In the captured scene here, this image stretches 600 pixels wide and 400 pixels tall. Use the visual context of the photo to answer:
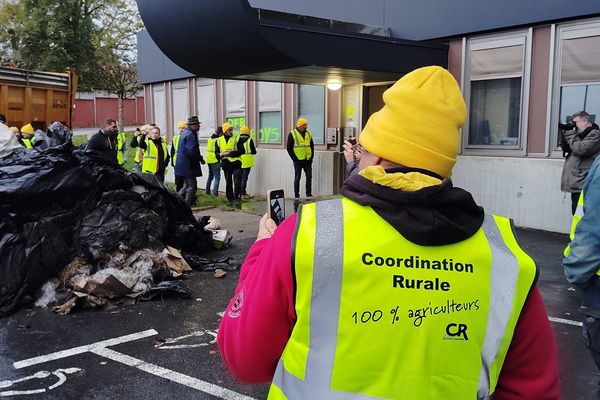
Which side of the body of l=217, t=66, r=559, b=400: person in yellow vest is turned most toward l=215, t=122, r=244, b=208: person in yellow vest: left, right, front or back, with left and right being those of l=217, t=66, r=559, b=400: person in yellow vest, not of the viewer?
front

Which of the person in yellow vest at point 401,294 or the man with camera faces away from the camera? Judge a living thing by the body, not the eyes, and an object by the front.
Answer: the person in yellow vest

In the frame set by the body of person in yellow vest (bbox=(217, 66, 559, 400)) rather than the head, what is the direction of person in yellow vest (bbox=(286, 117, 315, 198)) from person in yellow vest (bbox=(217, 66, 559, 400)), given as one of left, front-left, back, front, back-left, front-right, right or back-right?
front

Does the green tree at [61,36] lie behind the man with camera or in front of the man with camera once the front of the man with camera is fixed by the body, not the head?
in front

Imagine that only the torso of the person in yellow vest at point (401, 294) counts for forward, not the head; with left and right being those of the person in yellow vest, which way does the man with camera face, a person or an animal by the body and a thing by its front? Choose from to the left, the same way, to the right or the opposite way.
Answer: to the left

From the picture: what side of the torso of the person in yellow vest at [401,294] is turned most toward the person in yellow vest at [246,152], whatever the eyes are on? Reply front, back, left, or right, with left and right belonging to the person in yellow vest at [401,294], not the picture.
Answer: front

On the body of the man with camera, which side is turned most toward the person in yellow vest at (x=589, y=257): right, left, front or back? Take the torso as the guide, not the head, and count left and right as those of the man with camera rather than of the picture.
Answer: left

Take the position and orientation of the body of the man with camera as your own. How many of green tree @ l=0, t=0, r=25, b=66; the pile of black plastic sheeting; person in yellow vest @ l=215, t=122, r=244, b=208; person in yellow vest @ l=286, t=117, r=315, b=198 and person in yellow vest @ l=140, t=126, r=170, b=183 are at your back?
0

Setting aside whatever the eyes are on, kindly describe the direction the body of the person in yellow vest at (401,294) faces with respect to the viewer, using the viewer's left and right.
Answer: facing away from the viewer

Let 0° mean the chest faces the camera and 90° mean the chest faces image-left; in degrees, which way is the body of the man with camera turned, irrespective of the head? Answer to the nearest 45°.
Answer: approximately 90°

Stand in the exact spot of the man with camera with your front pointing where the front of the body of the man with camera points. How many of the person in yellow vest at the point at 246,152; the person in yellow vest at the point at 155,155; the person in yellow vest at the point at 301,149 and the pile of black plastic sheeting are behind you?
0

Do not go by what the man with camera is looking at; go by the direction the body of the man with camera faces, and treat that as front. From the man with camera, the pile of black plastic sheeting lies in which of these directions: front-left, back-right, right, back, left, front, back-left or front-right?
front-left

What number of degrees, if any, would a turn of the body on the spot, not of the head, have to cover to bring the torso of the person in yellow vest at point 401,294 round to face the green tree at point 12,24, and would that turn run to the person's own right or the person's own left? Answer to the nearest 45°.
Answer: approximately 45° to the person's own left

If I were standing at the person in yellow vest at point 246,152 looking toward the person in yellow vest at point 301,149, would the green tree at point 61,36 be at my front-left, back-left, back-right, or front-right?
back-left

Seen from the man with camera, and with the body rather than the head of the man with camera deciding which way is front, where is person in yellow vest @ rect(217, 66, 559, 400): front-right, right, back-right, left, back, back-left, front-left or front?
left

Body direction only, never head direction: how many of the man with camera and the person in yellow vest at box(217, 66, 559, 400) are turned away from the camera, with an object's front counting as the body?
1
